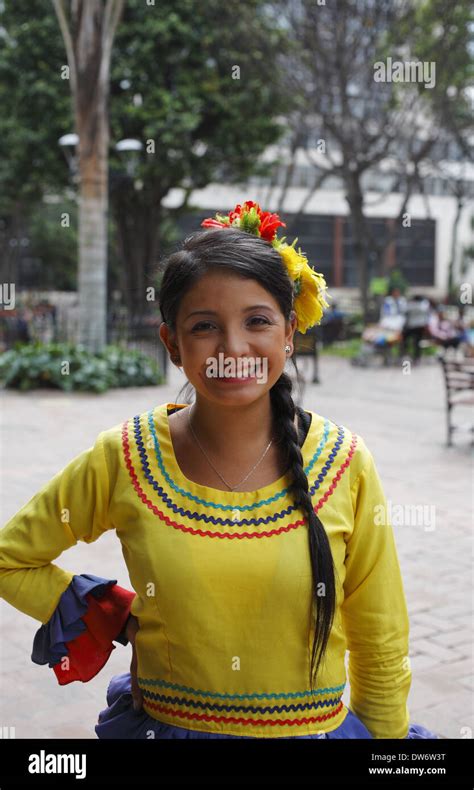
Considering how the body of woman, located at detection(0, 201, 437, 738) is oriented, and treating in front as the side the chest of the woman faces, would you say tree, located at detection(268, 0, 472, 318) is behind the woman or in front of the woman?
behind

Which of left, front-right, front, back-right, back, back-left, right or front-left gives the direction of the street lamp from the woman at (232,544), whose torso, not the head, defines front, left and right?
back

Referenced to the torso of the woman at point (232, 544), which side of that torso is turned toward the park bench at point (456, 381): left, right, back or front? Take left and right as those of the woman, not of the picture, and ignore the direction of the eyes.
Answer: back

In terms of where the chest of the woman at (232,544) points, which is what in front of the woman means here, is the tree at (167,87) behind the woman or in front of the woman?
behind

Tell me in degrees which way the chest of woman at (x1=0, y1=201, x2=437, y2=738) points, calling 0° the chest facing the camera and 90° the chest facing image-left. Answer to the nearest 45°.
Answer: approximately 0°
